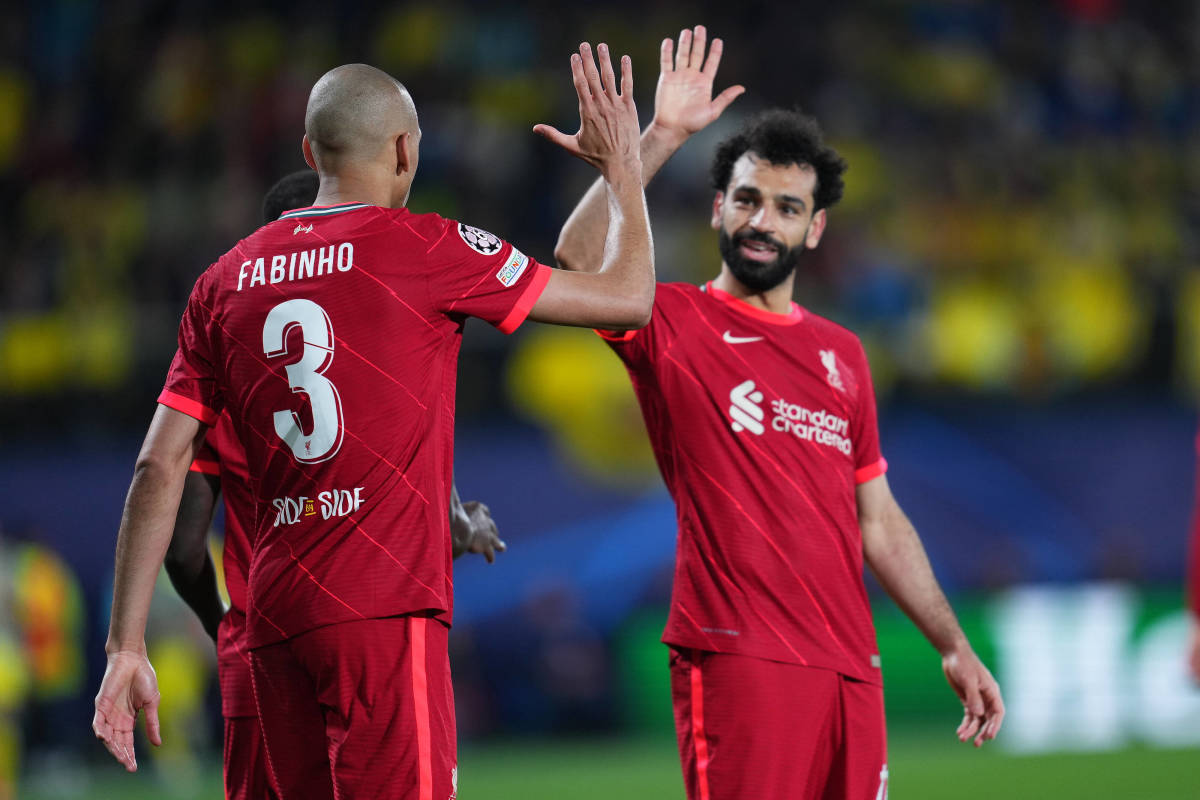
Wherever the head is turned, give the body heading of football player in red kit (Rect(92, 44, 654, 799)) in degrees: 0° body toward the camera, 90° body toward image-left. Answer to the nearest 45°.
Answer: approximately 225°

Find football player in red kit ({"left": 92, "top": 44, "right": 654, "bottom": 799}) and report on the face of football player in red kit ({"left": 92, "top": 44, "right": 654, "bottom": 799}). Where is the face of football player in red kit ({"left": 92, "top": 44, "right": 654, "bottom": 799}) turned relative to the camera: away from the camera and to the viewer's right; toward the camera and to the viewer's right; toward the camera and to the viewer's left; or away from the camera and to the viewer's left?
away from the camera and to the viewer's right

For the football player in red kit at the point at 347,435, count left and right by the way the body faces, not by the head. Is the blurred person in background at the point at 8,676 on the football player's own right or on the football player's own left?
on the football player's own left

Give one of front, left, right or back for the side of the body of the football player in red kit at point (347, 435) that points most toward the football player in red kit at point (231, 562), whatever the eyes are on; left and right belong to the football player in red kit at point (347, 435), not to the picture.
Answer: left
